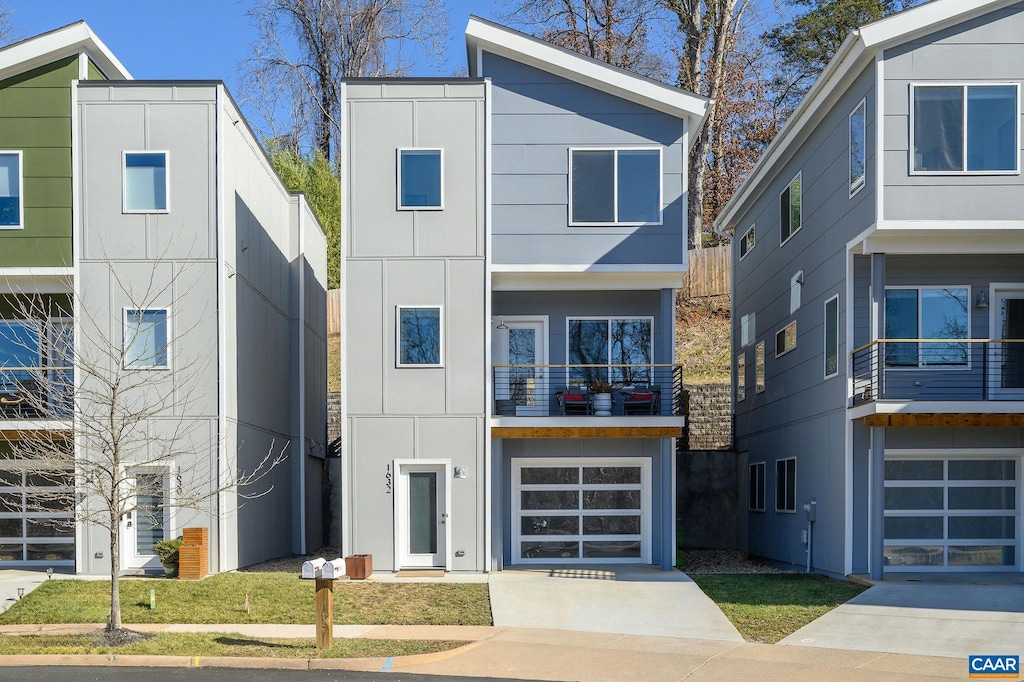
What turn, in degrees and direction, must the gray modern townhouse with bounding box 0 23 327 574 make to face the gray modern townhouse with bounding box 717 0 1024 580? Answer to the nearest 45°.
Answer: approximately 90° to its left

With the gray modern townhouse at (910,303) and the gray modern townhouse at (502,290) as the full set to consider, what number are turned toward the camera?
2

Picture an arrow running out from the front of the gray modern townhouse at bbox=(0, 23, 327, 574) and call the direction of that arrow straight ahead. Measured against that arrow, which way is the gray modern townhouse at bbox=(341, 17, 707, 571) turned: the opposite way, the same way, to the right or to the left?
the same way

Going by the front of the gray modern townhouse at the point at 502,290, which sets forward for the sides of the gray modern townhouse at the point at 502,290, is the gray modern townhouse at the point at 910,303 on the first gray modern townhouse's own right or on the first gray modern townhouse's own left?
on the first gray modern townhouse's own left

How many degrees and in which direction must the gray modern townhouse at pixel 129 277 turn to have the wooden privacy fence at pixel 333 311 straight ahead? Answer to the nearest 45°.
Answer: approximately 180°

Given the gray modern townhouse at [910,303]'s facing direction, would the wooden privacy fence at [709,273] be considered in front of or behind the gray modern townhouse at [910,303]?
behind

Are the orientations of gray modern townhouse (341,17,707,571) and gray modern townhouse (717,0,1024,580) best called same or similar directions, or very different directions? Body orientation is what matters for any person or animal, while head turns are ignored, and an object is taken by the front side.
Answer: same or similar directions

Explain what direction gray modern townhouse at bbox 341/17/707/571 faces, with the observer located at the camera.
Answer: facing the viewer

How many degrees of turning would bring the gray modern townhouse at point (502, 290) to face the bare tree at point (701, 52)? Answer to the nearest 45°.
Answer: approximately 180°

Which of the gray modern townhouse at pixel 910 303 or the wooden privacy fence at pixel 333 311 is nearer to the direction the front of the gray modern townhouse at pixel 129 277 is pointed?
the gray modern townhouse

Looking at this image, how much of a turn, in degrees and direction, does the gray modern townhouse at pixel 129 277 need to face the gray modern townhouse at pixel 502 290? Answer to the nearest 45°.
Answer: approximately 90° to its left

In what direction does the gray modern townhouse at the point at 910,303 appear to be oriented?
toward the camera

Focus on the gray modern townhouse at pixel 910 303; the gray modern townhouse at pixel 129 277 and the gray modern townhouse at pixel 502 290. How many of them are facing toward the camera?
3
